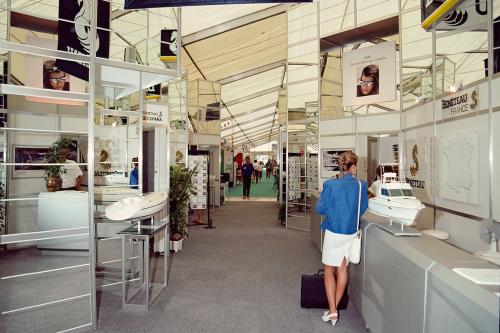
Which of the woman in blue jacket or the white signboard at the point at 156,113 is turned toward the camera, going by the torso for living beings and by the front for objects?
the white signboard

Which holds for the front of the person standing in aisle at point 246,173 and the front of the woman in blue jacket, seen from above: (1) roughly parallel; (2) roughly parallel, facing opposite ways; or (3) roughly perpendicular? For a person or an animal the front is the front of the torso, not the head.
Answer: roughly parallel, facing opposite ways

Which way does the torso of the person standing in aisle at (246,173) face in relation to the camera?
toward the camera

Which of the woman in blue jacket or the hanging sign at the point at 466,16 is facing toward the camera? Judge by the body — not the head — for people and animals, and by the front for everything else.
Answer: the hanging sign

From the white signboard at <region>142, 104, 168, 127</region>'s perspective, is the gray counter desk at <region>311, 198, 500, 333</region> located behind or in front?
in front

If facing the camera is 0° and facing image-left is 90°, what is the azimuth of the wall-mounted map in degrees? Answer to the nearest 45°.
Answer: approximately 45°

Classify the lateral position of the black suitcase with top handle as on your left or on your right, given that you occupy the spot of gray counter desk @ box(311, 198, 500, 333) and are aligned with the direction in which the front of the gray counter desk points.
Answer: on your right

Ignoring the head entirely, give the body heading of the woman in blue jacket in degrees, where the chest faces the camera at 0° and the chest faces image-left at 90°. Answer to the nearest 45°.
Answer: approximately 180°

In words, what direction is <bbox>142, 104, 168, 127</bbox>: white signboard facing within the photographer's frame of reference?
facing the viewer

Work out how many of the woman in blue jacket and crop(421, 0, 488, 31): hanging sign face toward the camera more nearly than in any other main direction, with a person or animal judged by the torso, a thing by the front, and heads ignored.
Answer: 1

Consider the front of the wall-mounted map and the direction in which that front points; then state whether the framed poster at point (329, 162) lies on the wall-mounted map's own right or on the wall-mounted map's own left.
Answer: on the wall-mounted map's own right

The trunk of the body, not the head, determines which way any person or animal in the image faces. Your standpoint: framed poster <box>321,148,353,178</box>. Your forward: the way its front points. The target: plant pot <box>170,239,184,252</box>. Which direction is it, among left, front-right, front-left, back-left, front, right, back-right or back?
front-right

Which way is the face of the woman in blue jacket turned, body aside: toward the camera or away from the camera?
away from the camera

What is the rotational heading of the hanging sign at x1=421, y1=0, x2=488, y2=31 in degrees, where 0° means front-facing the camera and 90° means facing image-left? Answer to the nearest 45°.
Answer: approximately 0°

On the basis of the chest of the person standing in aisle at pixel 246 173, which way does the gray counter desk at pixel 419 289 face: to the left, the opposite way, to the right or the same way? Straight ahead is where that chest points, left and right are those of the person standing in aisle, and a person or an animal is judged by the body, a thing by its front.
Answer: to the right

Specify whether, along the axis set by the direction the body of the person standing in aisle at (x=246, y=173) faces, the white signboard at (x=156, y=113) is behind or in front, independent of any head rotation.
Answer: in front

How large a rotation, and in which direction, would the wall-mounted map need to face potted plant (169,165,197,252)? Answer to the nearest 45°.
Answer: approximately 45° to its right
